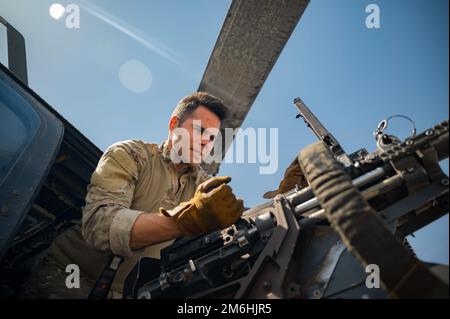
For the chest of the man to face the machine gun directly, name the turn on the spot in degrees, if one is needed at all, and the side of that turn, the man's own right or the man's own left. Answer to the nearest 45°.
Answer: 0° — they already face it

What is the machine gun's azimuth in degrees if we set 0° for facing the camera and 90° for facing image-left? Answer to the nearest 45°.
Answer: approximately 270°

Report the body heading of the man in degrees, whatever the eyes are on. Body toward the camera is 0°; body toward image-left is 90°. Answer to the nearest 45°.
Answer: approximately 315°
